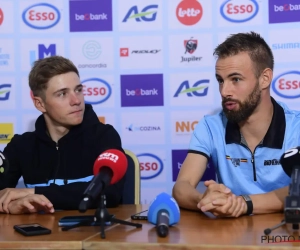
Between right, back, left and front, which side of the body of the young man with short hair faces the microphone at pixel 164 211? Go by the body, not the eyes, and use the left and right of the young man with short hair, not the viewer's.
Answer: front

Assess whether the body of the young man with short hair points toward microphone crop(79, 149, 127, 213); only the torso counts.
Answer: yes

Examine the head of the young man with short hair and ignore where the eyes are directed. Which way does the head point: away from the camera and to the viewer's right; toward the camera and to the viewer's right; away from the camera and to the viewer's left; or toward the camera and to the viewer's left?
toward the camera and to the viewer's right

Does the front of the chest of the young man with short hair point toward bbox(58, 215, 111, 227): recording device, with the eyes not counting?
yes

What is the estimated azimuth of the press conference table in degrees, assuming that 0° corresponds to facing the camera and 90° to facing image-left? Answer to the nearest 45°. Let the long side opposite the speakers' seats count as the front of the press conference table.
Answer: approximately 0°

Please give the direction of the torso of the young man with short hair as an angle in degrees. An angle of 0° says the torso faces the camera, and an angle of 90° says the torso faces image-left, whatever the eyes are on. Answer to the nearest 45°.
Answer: approximately 0°

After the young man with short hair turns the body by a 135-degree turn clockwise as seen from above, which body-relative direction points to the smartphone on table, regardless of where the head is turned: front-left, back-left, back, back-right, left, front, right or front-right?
back-left

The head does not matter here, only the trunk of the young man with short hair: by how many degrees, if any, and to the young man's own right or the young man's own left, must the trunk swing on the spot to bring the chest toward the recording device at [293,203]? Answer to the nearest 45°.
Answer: approximately 45° to the young man's own left
